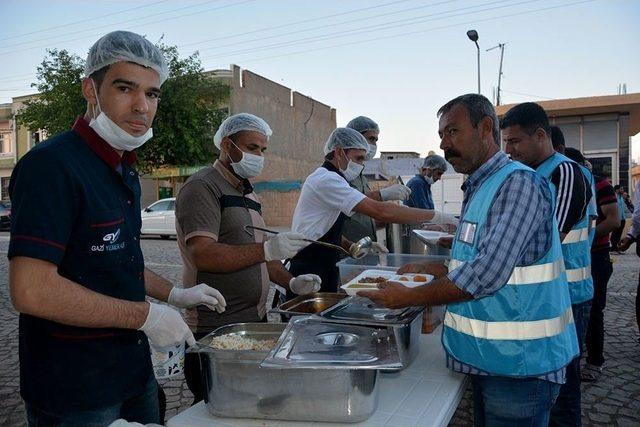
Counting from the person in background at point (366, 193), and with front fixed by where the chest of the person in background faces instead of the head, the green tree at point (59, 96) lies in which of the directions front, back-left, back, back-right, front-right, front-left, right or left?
back-left

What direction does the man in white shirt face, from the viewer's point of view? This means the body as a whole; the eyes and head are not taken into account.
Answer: to the viewer's right

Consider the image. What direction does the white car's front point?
to the viewer's left

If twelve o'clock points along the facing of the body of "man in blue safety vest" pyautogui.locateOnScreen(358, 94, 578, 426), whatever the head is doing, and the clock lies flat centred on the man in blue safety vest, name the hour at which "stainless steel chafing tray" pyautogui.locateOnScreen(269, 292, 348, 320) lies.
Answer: The stainless steel chafing tray is roughly at 1 o'clock from the man in blue safety vest.

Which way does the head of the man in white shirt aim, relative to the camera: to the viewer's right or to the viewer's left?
to the viewer's right

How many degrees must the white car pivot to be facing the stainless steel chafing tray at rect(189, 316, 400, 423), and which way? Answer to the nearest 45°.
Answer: approximately 90° to its left

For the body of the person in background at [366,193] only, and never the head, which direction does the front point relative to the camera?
to the viewer's right

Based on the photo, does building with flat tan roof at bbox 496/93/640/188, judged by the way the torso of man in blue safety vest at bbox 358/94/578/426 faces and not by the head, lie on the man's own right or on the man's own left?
on the man's own right

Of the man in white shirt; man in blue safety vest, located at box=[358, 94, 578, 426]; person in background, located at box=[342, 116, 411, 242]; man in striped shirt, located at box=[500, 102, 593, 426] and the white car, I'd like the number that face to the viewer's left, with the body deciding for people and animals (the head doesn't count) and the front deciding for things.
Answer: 3

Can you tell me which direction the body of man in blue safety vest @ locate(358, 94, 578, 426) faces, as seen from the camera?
to the viewer's left
